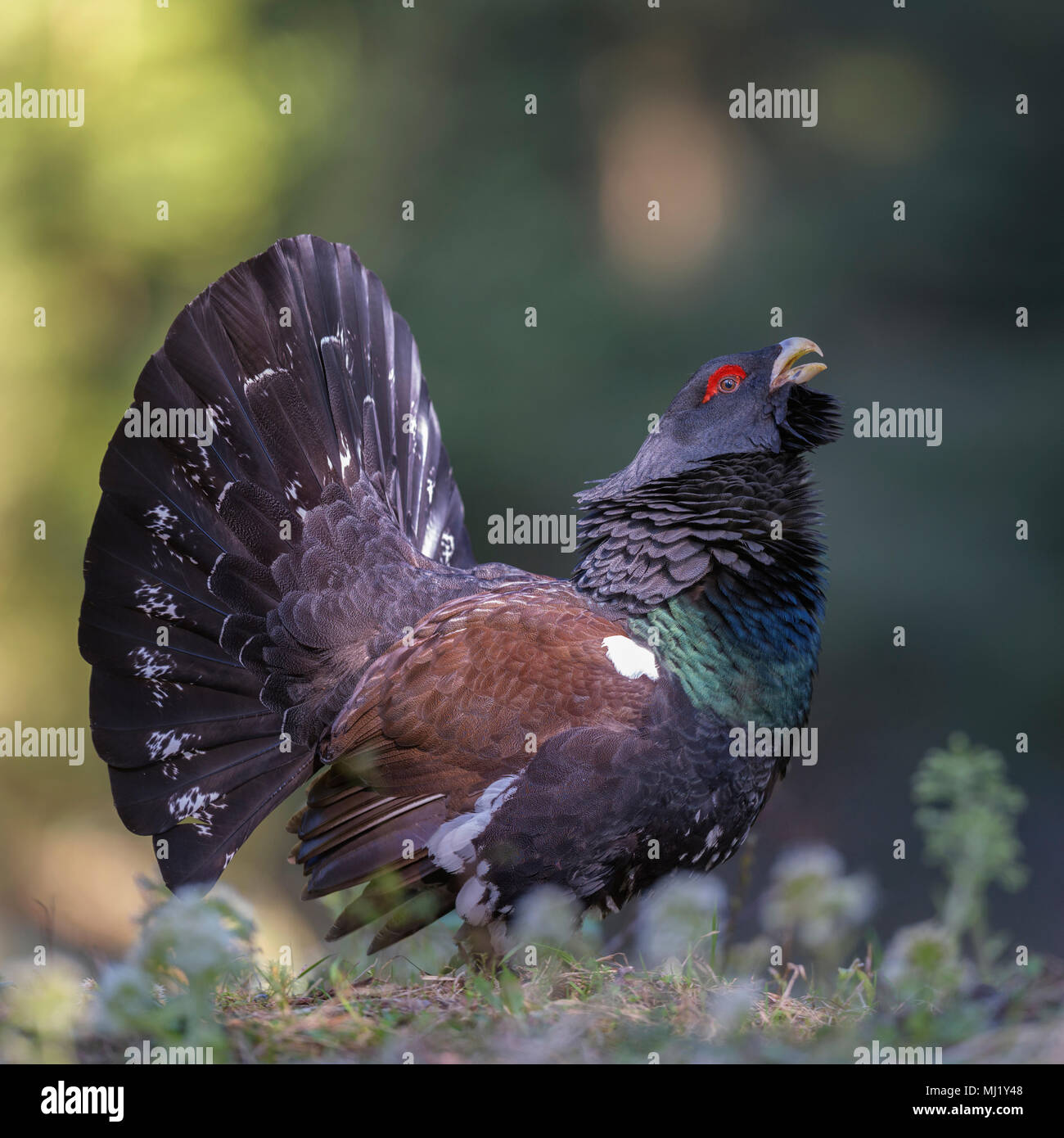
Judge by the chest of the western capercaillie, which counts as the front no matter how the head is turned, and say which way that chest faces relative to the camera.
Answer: to the viewer's right

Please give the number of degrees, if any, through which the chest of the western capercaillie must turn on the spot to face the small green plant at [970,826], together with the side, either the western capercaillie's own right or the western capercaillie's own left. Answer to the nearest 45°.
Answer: approximately 45° to the western capercaillie's own right
